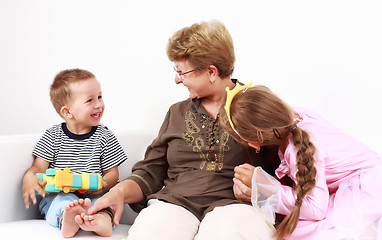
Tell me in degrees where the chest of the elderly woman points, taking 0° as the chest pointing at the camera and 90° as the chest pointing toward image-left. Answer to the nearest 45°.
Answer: approximately 0°

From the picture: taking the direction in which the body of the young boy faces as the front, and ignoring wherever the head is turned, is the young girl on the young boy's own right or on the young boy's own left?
on the young boy's own left
